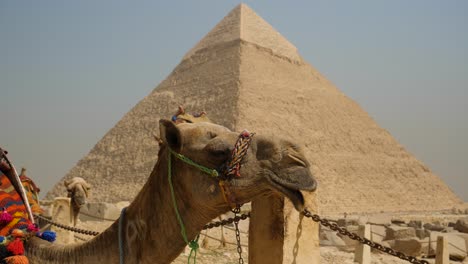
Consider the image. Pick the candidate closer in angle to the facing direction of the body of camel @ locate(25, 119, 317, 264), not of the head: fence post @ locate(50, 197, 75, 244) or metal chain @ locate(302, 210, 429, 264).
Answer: the metal chain

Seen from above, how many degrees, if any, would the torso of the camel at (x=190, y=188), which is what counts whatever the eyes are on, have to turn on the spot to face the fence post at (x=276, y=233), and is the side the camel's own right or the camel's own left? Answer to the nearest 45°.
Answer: approximately 45° to the camel's own left

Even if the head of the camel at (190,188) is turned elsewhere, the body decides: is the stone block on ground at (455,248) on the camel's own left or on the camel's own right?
on the camel's own left

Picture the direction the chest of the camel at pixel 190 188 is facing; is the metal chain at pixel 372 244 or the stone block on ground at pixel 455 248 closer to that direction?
the metal chain

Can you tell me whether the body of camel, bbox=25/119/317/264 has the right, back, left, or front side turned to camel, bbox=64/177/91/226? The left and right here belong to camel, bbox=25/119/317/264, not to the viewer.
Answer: left

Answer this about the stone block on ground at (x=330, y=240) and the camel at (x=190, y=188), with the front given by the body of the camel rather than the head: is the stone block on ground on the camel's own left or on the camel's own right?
on the camel's own left

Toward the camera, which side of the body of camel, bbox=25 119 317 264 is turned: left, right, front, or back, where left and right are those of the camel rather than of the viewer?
right

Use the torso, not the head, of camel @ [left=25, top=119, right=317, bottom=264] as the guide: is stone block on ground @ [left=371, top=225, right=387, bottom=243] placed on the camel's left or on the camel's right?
on the camel's left
